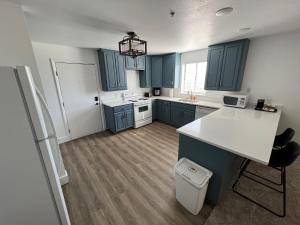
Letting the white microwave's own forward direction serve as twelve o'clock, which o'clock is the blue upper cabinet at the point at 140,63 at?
The blue upper cabinet is roughly at 3 o'clock from the white microwave.

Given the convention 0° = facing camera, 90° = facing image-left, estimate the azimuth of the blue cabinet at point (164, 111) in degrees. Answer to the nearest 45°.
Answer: approximately 45°

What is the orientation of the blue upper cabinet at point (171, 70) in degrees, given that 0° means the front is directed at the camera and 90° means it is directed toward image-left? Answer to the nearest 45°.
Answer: approximately 45°

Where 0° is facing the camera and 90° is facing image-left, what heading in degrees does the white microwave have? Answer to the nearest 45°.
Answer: approximately 0°

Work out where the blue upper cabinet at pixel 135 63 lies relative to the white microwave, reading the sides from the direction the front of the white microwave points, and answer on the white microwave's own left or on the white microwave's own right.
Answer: on the white microwave's own right
